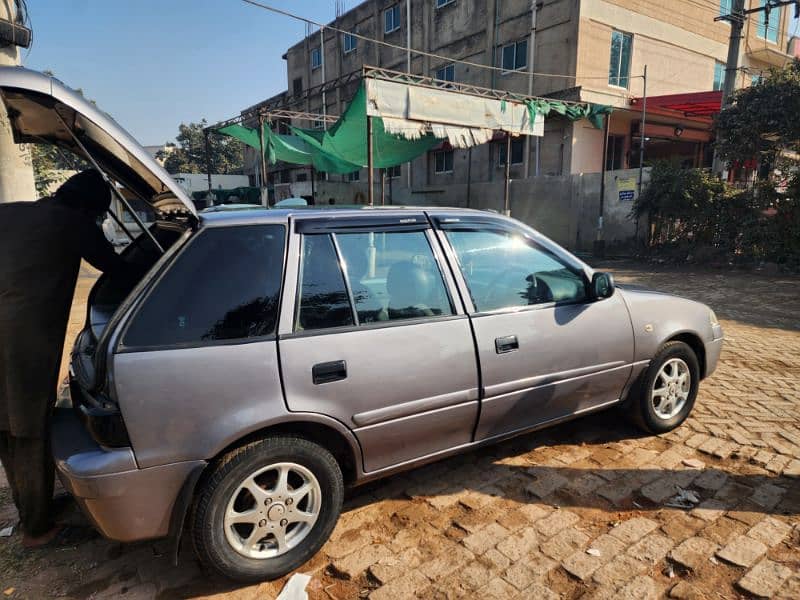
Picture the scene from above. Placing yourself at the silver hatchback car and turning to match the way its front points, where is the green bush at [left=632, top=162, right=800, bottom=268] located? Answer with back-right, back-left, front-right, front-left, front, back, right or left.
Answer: front

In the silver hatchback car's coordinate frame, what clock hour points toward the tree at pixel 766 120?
The tree is roughly at 12 o'clock from the silver hatchback car.

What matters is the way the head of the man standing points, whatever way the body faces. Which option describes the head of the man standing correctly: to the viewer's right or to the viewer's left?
to the viewer's right

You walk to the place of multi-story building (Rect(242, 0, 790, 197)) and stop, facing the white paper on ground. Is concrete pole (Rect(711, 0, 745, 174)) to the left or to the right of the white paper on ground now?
left

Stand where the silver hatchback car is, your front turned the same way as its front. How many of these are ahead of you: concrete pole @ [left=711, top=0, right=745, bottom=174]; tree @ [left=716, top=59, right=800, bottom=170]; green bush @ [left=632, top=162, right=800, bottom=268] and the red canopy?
4

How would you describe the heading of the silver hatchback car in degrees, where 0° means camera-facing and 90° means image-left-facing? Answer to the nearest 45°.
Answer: approximately 225°

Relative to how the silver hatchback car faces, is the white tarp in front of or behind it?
in front

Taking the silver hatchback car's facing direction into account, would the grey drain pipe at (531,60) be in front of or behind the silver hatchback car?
in front

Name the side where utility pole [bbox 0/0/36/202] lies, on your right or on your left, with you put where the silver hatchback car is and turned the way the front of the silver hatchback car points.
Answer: on your left

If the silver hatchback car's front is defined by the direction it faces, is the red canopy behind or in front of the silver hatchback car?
in front

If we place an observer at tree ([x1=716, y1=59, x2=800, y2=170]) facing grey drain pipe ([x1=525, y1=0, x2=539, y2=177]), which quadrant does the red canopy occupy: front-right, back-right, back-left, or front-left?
front-right

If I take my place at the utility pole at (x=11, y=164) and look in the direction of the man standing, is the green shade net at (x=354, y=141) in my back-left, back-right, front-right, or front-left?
back-left

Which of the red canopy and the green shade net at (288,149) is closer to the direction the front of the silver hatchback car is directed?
the red canopy
